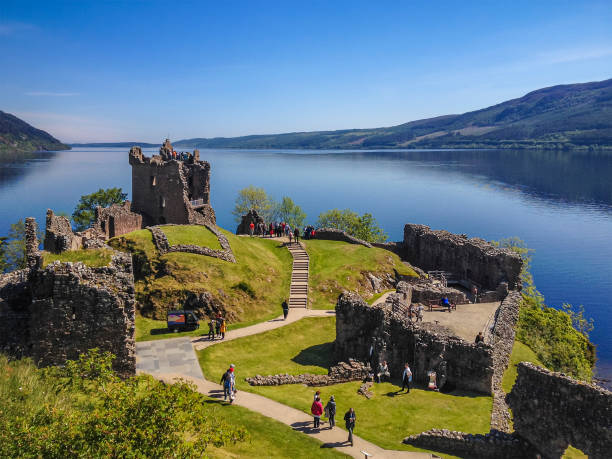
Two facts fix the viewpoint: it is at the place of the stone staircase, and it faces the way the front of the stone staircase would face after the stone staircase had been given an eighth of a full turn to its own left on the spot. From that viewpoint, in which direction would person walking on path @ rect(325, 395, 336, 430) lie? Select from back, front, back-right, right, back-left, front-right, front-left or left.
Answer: front-right

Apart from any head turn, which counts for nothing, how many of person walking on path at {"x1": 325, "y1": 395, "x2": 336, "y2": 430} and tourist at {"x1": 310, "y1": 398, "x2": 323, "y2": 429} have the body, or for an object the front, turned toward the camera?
0

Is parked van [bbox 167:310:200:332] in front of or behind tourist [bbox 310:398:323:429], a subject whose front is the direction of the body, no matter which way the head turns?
in front

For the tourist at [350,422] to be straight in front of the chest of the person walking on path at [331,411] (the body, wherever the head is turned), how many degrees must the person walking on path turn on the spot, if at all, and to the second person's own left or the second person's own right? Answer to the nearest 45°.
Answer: approximately 135° to the second person's own right

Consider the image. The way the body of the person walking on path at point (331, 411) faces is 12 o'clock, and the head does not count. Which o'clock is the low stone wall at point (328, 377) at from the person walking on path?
The low stone wall is roughly at 12 o'clock from the person walking on path.

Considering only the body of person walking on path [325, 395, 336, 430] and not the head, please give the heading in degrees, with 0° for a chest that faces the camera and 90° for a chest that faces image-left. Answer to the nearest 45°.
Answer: approximately 180°

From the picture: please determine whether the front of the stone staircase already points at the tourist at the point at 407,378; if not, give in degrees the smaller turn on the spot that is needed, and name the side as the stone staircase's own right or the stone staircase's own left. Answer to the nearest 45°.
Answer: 0° — it already faces them

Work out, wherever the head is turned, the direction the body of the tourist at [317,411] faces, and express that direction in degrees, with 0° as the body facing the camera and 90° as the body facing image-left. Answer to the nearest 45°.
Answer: approximately 180°

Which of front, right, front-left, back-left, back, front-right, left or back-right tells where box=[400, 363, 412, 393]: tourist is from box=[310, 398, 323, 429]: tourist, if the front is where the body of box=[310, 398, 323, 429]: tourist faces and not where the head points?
front-right

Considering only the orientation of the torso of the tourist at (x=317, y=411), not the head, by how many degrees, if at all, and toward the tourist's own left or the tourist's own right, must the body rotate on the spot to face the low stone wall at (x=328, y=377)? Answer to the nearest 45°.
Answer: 0° — they already face it

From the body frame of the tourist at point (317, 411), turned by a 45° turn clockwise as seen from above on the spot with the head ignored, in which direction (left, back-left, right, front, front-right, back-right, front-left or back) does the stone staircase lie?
front-left

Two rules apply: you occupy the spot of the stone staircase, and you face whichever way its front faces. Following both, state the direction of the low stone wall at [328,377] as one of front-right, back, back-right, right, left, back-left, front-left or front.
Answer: front

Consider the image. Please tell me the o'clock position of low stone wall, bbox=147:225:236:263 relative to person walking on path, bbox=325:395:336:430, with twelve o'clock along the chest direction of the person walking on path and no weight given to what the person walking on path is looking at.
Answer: The low stone wall is roughly at 11 o'clock from the person walking on path.

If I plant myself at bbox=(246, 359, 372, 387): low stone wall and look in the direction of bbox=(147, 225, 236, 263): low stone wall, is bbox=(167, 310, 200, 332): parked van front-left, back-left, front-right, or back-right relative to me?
front-left

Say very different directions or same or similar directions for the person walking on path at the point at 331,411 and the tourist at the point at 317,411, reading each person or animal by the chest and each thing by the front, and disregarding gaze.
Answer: same or similar directions

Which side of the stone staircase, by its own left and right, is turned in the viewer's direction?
front

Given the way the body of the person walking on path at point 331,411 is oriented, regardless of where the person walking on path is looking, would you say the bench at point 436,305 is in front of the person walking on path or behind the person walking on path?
in front
